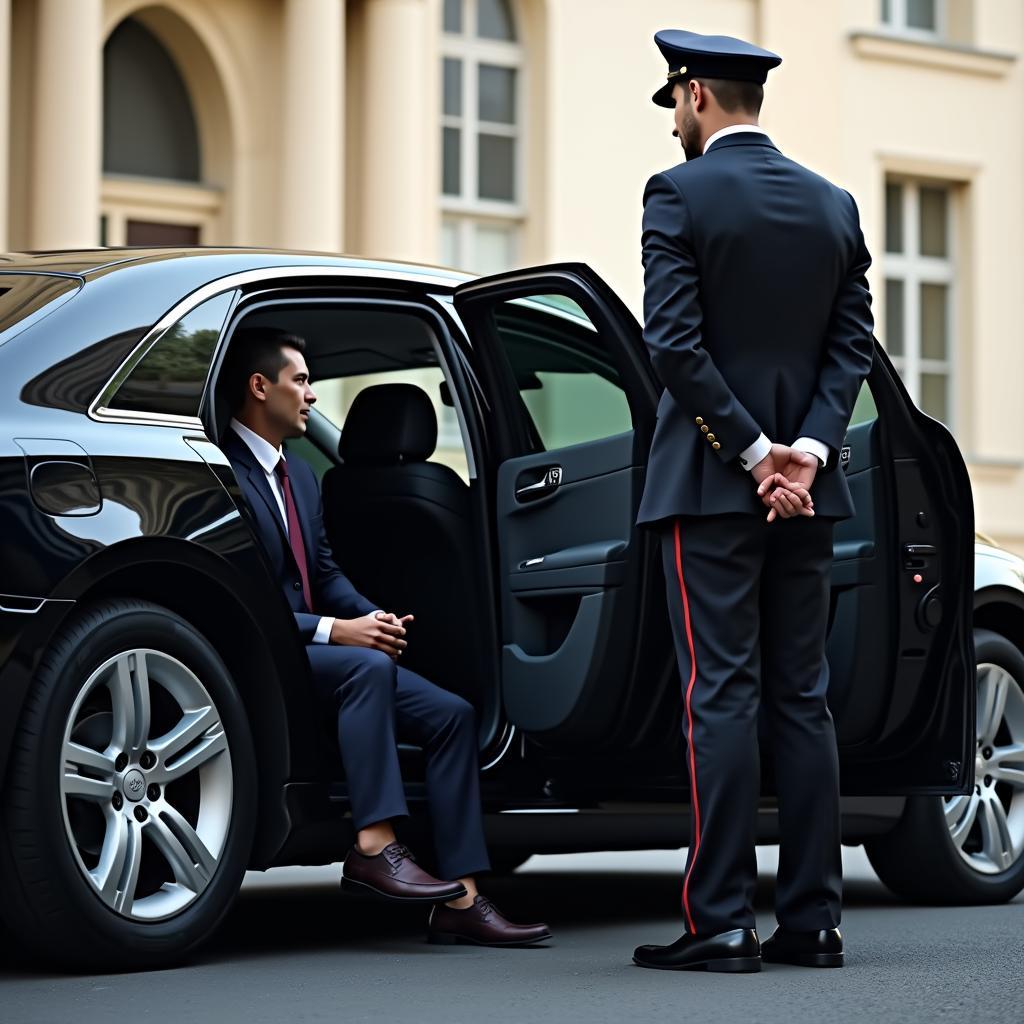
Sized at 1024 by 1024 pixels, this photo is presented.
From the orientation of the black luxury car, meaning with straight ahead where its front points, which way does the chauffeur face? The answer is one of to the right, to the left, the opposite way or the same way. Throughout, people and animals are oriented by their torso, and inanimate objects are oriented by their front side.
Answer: to the left

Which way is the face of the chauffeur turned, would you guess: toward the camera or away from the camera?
away from the camera

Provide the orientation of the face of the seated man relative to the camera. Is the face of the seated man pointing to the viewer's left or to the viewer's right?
to the viewer's right

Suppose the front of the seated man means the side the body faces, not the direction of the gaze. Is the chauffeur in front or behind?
in front

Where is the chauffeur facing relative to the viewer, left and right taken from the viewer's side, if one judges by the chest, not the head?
facing away from the viewer and to the left of the viewer

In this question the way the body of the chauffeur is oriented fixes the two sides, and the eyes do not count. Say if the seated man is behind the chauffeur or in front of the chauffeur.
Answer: in front

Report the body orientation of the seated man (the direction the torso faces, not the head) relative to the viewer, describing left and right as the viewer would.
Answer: facing the viewer and to the right of the viewer

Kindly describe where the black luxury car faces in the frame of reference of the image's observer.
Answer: facing away from the viewer and to the right of the viewer
